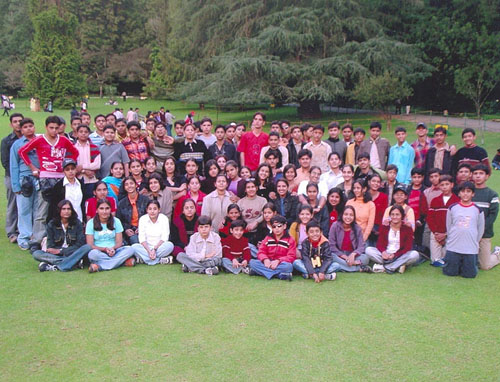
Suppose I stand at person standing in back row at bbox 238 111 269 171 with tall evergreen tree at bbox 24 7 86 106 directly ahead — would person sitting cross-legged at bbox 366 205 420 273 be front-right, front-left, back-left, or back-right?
back-right

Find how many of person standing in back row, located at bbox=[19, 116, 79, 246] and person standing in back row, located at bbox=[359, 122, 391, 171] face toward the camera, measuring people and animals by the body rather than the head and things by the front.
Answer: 2

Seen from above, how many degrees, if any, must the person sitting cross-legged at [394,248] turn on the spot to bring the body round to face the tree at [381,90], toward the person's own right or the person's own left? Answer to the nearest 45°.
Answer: approximately 180°

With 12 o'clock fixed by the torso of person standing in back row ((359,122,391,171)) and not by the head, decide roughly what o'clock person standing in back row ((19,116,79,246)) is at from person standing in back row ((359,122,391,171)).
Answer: person standing in back row ((19,116,79,246)) is roughly at 2 o'clock from person standing in back row ((359,122,391,171)).

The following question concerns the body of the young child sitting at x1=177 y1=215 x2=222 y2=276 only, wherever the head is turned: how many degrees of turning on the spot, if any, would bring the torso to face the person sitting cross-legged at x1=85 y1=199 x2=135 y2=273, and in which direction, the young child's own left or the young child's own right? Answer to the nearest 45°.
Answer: approximately 90° to the young child's own right

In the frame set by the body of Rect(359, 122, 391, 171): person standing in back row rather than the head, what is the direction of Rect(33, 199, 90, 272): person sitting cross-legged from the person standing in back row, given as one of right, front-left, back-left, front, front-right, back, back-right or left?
front-right

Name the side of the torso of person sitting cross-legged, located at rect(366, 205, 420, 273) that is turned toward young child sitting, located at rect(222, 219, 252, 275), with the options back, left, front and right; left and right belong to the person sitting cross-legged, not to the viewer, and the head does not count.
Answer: right

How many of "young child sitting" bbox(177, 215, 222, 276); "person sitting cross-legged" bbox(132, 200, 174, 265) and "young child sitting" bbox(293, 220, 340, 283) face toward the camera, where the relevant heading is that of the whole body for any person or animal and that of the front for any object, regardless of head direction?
3

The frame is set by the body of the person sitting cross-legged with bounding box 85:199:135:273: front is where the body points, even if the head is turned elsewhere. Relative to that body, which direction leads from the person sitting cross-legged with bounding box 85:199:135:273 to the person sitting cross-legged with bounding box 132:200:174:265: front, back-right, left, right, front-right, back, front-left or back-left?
left

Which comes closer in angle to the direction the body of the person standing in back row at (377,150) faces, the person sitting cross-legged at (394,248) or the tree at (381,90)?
the person sitting cross-legged
